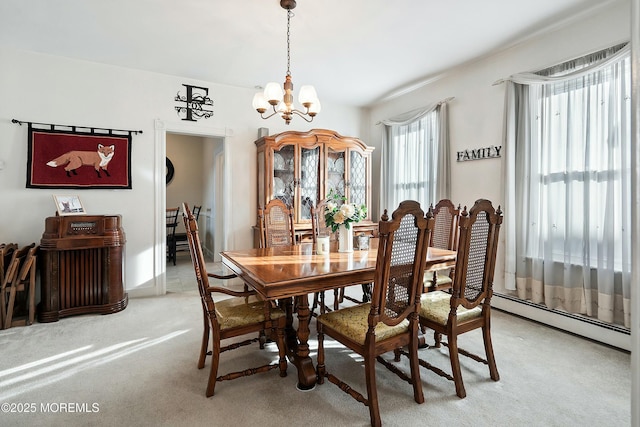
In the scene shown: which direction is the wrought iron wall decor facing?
toward the camera

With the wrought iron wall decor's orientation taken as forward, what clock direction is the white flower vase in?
The white flower vase is roughly at 11 o'clock from the wrought iron wall decor.

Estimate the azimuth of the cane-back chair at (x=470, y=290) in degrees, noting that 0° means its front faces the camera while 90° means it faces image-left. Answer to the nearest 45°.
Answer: approximately 135°

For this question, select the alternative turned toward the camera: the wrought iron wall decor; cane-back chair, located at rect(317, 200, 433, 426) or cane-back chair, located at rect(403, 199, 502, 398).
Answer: the wrought iron wall decor

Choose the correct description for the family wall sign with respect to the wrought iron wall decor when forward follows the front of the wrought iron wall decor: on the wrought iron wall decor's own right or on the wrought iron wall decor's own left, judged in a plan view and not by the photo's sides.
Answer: on the wrought iron wall decor's own left

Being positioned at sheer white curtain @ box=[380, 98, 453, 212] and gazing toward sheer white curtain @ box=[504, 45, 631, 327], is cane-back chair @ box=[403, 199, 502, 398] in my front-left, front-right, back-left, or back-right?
front-right

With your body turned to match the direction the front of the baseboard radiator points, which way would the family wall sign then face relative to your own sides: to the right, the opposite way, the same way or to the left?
the same way

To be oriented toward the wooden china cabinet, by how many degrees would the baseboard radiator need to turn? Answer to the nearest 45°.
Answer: approximately 45° to its right

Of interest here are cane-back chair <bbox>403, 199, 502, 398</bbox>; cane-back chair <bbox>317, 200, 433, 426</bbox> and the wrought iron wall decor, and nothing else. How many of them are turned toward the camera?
1

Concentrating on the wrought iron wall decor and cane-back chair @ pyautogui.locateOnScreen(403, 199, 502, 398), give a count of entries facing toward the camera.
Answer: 1

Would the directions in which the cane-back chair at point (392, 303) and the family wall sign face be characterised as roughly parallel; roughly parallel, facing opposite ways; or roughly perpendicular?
roughly perpendicular

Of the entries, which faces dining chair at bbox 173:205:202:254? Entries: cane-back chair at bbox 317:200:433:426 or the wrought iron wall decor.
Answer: the cane-back chair

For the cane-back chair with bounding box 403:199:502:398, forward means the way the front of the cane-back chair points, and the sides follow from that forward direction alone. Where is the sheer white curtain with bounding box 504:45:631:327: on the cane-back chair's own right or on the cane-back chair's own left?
on the cane-back chair's own right

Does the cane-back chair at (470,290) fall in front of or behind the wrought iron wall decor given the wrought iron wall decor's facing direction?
in front

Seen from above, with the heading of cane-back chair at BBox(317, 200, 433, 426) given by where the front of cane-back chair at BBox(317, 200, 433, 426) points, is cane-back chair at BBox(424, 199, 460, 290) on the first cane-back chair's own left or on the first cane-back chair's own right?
on the first cane-back chair's own right

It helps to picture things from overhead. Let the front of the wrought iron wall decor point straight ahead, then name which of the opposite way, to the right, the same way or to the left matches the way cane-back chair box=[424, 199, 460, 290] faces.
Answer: to the right

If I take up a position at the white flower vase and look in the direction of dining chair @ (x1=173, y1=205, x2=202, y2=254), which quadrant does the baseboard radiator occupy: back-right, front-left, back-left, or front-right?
back-right

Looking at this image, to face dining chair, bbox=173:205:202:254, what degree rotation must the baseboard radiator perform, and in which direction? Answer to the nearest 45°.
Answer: approximately 45° to its right
